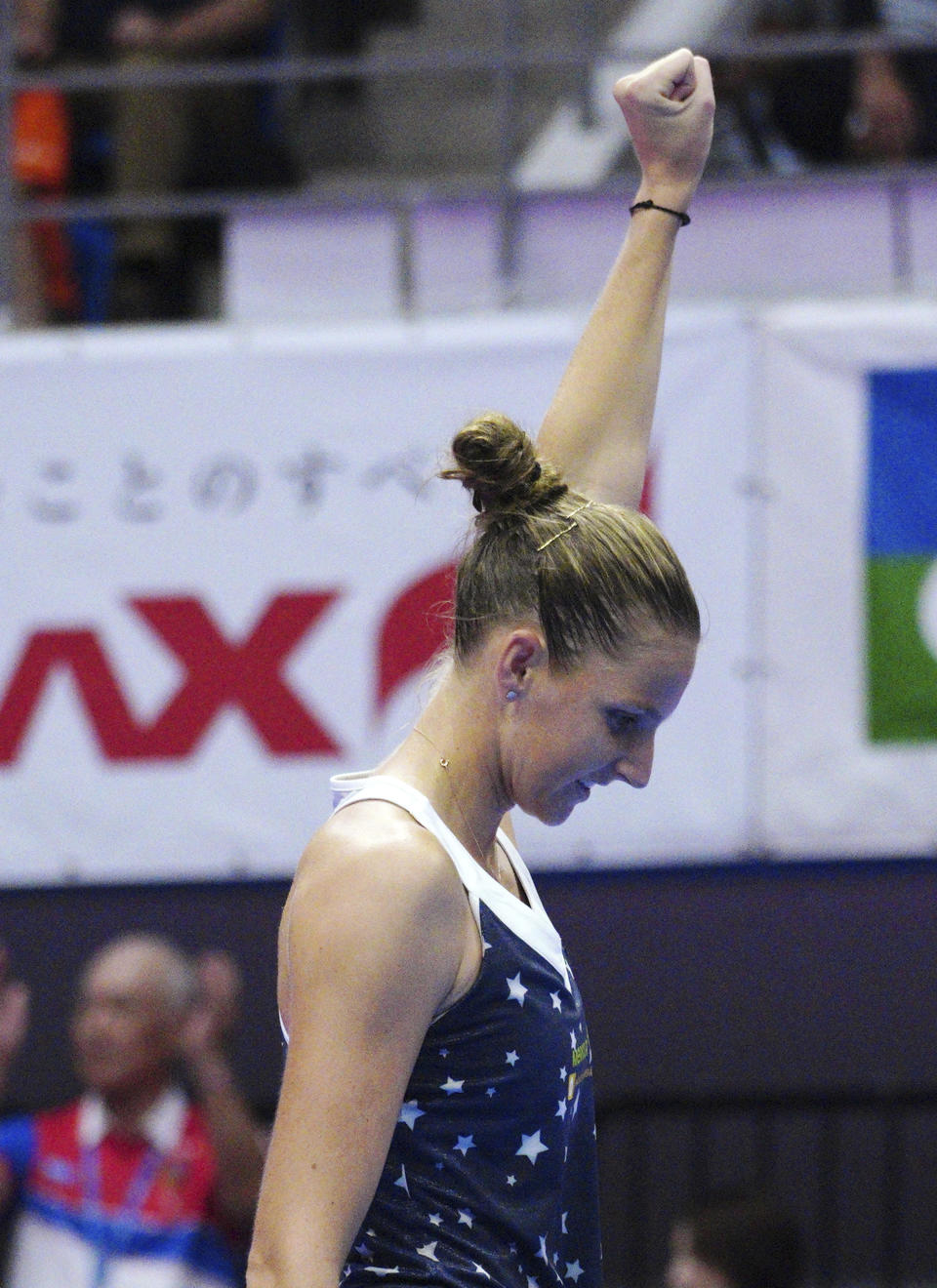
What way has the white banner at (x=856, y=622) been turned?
toward the camera

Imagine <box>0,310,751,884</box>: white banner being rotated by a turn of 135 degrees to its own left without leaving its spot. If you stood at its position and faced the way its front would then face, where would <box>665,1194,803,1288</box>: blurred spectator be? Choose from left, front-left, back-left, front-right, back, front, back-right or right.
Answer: right

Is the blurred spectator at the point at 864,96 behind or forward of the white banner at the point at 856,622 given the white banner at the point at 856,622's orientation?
behind

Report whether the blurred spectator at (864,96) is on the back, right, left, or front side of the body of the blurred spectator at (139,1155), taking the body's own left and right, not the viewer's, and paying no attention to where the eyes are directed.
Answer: back

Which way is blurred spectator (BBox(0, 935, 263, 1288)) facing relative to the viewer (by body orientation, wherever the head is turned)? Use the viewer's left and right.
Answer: facing the viewer and to the left of the viewer

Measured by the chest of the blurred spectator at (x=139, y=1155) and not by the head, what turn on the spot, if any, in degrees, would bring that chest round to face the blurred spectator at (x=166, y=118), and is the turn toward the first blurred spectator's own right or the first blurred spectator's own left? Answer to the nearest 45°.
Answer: approximately 135° to the first blurred spectator's own right

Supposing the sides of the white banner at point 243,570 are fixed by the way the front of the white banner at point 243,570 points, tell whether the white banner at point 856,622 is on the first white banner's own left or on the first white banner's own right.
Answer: on the first white banner's own left

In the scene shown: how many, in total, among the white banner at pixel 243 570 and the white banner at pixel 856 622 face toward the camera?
2

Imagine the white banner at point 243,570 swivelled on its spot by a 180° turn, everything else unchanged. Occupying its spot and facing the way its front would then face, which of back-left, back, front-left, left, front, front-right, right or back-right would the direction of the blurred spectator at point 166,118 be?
front
